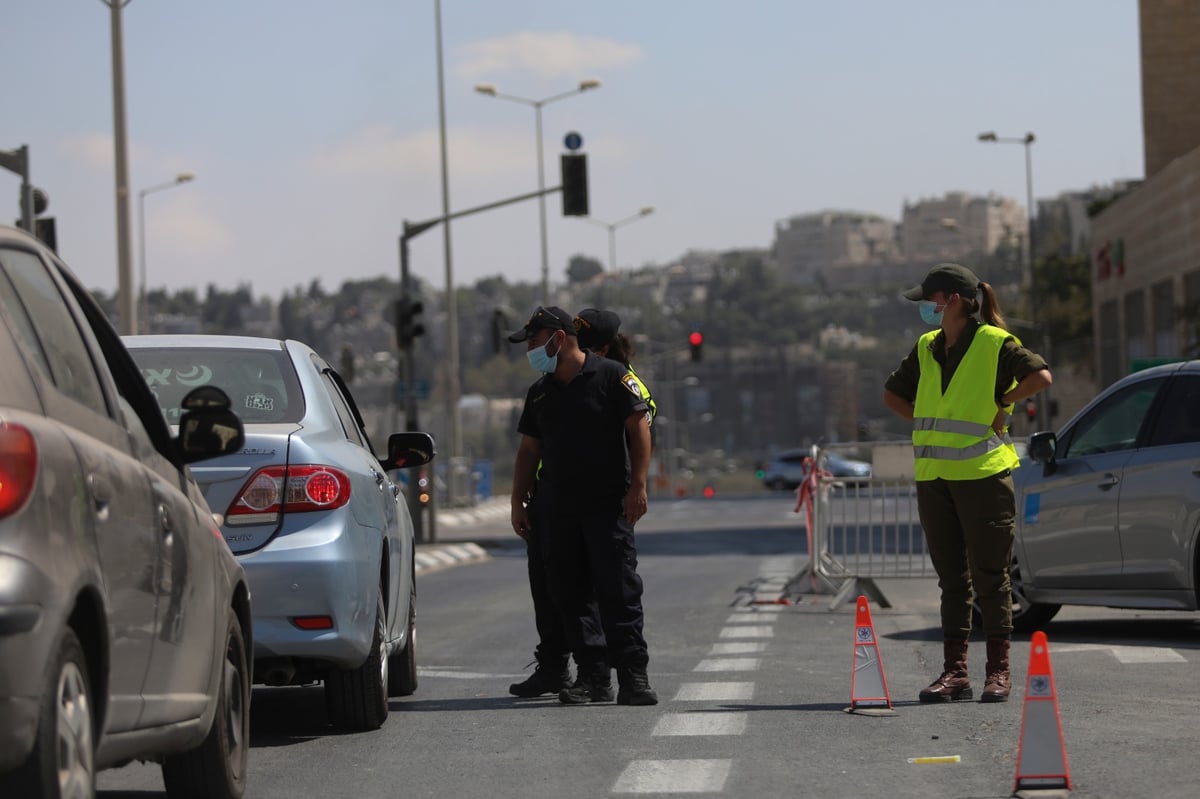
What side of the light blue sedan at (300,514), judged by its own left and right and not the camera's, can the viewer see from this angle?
back

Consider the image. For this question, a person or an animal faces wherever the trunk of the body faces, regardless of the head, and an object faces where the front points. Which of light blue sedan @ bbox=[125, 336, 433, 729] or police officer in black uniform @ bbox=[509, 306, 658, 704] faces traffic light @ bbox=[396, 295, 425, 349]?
the light blue sedan

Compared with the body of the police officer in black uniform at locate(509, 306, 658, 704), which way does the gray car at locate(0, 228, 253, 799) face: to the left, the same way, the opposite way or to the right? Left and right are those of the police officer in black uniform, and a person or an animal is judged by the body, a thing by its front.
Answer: the opposite way

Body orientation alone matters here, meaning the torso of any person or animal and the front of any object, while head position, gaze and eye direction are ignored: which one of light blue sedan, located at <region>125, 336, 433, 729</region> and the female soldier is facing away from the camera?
the light blue sedan

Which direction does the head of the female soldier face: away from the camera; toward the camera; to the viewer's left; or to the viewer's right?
to the viewer's left

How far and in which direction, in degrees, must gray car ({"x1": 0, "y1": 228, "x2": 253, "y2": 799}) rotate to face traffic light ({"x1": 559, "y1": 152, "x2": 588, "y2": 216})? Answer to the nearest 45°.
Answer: approximately 45° to its left

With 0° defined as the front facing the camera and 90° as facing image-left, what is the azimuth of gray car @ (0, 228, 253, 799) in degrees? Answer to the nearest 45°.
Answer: approximately 225°

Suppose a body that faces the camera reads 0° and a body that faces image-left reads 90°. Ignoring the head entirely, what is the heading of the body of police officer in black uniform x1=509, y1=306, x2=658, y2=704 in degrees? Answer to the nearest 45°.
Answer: approximately 45°

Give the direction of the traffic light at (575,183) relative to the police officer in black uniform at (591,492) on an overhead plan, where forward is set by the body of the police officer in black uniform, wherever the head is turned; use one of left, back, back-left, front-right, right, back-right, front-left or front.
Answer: back-right

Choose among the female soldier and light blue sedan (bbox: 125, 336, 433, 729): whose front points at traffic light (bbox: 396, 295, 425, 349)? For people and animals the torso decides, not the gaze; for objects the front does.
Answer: the light blue sedan
